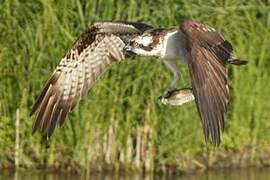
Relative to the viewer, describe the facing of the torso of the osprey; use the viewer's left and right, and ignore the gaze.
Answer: facing the viewer and to the left of the viewer
